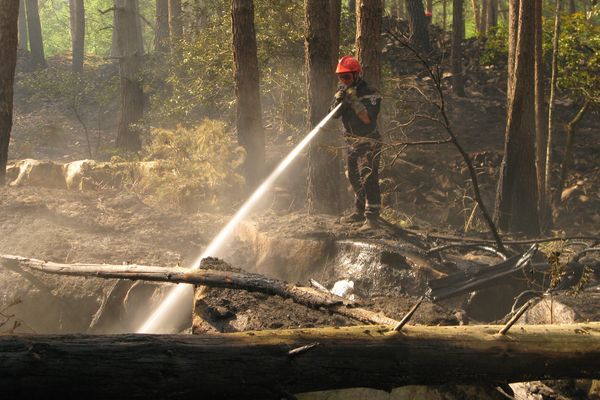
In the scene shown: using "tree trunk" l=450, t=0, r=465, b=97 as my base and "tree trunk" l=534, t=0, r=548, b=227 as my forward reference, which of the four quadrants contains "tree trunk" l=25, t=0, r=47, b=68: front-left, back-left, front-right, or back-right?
back-right

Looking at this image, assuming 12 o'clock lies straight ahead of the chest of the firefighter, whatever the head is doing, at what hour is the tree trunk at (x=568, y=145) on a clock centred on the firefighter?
The tree trunk is roughly at 6 o'clock from the firefighter.

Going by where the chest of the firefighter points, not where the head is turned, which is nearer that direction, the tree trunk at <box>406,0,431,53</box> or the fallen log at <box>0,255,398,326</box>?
the fallen log

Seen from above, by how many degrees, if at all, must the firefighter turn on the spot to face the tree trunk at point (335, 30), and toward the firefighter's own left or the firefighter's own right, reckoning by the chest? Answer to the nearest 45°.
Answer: approximately 135° to the firefighter's own right

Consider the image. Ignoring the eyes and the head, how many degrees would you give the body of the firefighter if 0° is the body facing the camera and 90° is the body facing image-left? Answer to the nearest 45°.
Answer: approximately 45°

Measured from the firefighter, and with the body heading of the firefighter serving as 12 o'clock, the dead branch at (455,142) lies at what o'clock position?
The dead branch is roughly at 9 o'clock from the firefighter.

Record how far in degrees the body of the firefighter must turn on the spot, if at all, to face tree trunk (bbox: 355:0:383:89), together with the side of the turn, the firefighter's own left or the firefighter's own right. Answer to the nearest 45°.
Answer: approximately 135° to the firefighter's own right

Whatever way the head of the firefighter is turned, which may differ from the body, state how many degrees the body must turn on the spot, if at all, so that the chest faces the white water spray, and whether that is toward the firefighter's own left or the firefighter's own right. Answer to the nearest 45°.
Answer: approximately 45° to the firefighter's own right

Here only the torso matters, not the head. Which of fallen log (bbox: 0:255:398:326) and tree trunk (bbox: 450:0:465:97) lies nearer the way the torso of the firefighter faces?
the fallen log
